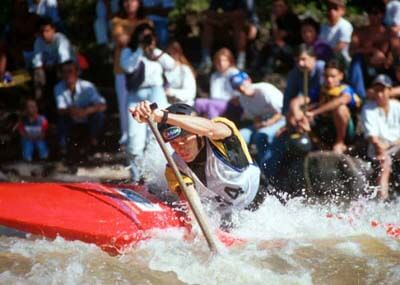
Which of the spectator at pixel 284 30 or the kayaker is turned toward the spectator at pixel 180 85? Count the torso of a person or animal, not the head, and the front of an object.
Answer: the spectator at pixel 284 30

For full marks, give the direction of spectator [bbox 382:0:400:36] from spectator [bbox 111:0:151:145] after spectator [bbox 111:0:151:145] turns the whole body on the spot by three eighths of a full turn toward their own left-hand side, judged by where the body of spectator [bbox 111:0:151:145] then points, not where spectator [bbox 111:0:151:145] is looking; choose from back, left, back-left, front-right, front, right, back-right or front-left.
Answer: front-right

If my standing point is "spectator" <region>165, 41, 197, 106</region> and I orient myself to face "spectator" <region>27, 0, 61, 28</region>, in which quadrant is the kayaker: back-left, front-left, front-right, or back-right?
back-left

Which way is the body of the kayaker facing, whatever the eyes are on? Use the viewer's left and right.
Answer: facing the viewer and to the left of the viewer

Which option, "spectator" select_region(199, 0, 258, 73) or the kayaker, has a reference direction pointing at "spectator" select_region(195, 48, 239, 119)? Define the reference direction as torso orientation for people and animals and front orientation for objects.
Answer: "spectator" select_region(199, 0, 258, 73)

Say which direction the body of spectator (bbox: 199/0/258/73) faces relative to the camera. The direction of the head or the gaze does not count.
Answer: toward the camera

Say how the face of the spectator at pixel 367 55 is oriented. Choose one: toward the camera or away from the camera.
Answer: toward the camera

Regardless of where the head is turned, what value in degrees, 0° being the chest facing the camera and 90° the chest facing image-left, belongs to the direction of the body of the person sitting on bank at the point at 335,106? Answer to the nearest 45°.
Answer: approximately 45°

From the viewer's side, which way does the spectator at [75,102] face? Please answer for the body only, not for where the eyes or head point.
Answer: toward the camera

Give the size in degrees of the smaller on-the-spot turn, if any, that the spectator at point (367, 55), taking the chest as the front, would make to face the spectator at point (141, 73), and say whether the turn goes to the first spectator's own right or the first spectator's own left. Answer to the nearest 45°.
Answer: approximately 90° to the first spectator's own right

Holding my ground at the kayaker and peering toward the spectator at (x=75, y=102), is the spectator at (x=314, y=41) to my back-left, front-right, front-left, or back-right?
front-right

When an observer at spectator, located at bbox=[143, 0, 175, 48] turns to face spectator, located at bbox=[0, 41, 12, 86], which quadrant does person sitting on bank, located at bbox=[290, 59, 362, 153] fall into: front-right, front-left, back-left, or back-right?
back-left

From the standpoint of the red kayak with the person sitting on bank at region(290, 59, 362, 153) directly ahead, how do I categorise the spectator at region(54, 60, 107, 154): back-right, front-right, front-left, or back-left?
front-left

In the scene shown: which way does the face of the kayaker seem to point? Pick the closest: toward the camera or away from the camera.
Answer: toward the camera
